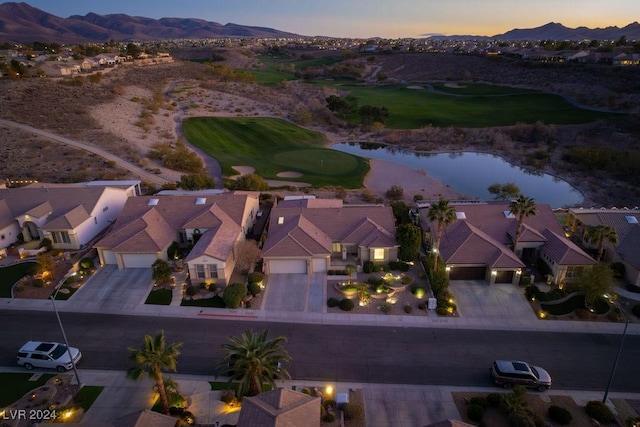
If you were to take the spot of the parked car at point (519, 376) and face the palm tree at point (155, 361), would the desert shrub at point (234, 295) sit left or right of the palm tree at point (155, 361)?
right

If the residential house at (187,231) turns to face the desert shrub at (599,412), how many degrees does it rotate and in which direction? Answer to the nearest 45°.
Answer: approximately 45° to its left

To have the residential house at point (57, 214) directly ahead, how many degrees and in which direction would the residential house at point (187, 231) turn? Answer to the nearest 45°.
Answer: approximately 135° to its right

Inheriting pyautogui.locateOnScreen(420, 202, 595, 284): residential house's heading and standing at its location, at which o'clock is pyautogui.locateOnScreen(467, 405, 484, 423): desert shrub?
The desert shrub is roughly at 12 o'clock from the residential house.

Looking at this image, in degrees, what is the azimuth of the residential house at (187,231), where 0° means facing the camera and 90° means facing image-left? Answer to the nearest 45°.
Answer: approximately 0°

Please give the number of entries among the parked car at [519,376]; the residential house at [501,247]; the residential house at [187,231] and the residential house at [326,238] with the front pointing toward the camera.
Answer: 3

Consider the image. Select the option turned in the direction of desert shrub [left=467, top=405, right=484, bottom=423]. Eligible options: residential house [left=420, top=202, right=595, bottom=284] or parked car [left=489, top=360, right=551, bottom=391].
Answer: the residential house

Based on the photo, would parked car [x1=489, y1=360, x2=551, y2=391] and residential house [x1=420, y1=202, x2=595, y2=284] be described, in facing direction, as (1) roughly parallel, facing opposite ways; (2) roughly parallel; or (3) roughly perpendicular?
roughly perpendicular

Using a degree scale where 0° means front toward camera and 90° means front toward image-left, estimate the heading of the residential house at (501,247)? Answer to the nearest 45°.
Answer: approximately 0°
